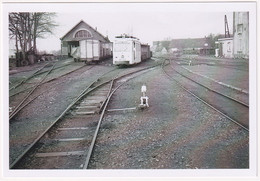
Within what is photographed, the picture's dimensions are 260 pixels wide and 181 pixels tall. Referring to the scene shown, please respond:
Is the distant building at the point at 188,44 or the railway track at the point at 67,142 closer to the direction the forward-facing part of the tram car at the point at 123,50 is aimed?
the railway track

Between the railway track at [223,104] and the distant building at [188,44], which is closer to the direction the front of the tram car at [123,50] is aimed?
the railway track

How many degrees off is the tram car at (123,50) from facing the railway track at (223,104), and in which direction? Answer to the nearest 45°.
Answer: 0° — it already faces it

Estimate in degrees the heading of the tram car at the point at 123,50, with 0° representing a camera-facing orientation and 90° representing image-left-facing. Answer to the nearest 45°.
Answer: approximately 0°

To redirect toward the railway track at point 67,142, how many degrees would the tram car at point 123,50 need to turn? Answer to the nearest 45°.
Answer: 0° — it already faces it
